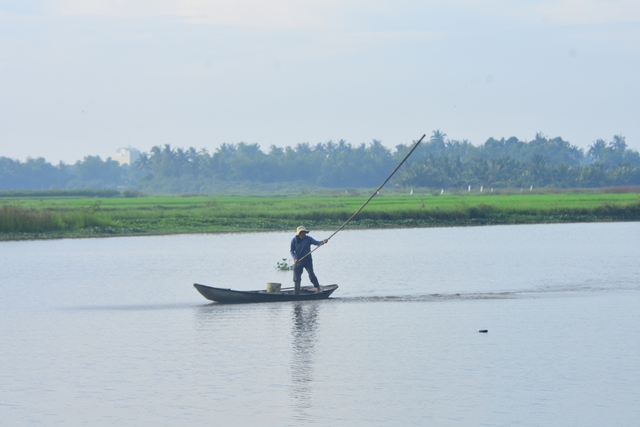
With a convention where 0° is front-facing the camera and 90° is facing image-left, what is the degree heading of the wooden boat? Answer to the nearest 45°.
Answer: approximately 90°
